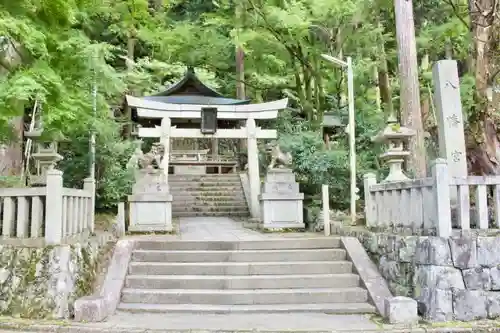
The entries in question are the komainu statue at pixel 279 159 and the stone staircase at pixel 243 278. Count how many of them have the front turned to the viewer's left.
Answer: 1

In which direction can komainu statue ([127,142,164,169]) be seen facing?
to the viewer's right

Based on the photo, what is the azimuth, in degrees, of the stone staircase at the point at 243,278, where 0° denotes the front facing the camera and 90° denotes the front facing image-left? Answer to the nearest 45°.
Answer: approximately 0°

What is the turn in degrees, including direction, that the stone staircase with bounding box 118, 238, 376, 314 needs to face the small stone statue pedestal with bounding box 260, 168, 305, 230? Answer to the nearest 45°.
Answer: approximately 180°

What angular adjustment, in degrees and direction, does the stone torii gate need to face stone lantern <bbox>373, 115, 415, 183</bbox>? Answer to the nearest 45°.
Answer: approximately 45° to its left

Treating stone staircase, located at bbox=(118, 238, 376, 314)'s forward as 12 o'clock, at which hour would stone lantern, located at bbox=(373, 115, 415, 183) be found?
The stone lantern is roughly at 8 o'clock from the stone staircase.

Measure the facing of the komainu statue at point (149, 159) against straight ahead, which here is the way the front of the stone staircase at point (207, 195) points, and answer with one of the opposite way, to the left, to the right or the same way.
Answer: to the left

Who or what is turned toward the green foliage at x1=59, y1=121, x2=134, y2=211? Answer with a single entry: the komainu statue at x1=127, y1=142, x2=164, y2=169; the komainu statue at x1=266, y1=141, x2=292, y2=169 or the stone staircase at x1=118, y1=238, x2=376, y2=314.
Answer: the komainu statue at x1=266, y1=141, x2=292, y2=169

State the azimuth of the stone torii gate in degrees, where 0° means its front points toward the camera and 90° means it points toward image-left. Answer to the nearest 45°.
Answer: approximately 0°
